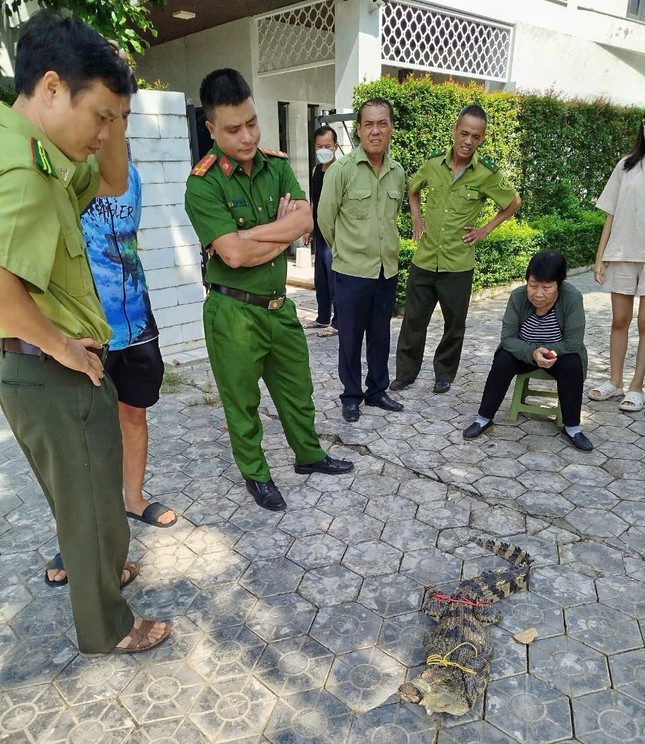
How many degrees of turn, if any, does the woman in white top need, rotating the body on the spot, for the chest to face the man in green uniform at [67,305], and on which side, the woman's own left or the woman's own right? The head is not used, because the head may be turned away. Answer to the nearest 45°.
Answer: approximately 45° to the woman's own left

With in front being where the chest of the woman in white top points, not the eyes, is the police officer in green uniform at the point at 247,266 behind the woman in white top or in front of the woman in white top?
in front

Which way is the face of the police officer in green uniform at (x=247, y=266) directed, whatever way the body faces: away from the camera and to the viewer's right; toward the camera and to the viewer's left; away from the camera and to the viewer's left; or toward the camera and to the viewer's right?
toward the camera and to the viewer's right

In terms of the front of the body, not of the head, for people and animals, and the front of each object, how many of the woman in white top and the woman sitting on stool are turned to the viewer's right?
0

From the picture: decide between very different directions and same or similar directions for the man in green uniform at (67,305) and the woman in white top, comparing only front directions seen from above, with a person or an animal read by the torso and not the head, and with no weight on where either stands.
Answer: very different directions

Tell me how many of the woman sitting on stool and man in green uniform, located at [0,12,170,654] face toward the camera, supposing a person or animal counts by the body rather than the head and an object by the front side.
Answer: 1

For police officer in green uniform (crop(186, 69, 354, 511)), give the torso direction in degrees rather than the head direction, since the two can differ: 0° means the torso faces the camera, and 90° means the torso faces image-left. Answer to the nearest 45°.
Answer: approximately 315°

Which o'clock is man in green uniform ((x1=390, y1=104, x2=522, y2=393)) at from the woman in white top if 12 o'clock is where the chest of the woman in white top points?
The man in green uniform is roughly at 1 o'clock from the woman in white top.

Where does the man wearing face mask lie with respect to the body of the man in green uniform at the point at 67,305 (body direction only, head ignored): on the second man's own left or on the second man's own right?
on the second man's own left

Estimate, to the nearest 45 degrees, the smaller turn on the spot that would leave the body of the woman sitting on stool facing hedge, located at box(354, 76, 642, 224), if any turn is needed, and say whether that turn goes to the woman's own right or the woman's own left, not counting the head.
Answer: approximately 180°

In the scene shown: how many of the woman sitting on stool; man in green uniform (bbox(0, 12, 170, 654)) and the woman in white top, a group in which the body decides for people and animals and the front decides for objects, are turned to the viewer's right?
1

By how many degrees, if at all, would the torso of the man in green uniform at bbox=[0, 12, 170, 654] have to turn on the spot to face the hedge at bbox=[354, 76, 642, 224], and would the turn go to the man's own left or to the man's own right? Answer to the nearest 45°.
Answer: approximately 45° to the man's own left

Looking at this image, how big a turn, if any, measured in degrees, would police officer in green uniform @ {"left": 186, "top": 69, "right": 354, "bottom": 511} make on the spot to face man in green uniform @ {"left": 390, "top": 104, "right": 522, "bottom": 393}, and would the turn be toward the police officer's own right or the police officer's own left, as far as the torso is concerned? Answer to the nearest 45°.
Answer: approximately 90° to the police officer's own left

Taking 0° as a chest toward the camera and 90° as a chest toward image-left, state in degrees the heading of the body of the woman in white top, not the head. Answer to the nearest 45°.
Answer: approximately 45°

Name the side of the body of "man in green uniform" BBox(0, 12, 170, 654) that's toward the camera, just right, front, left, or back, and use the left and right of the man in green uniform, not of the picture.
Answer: right
